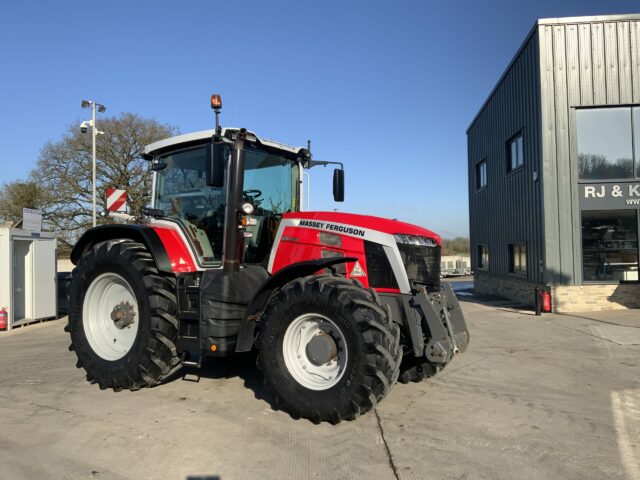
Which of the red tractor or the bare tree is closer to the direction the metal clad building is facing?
the red tractor

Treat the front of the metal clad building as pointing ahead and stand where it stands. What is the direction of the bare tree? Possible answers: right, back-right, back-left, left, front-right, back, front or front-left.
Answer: right

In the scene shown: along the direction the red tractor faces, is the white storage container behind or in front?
behind

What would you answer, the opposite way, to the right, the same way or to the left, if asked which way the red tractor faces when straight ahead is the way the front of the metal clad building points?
to the left

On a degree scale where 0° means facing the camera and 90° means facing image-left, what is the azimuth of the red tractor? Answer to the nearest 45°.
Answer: approximately 315°

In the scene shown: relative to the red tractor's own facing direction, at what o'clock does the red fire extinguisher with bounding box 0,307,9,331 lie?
The red fire extinguisher is roughly at 6 o'clock from the red tractor.

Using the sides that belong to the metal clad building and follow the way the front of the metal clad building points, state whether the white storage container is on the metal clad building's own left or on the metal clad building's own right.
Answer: on the metal clad building's own right

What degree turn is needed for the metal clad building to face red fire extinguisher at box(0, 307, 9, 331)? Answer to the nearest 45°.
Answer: approximately 45° to its right

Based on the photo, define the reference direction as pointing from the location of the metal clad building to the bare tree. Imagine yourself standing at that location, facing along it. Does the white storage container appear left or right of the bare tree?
left

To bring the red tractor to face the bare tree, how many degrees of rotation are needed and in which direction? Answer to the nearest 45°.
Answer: approximately 180°

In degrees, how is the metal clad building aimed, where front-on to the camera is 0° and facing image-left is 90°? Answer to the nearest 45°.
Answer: approximately 0°
